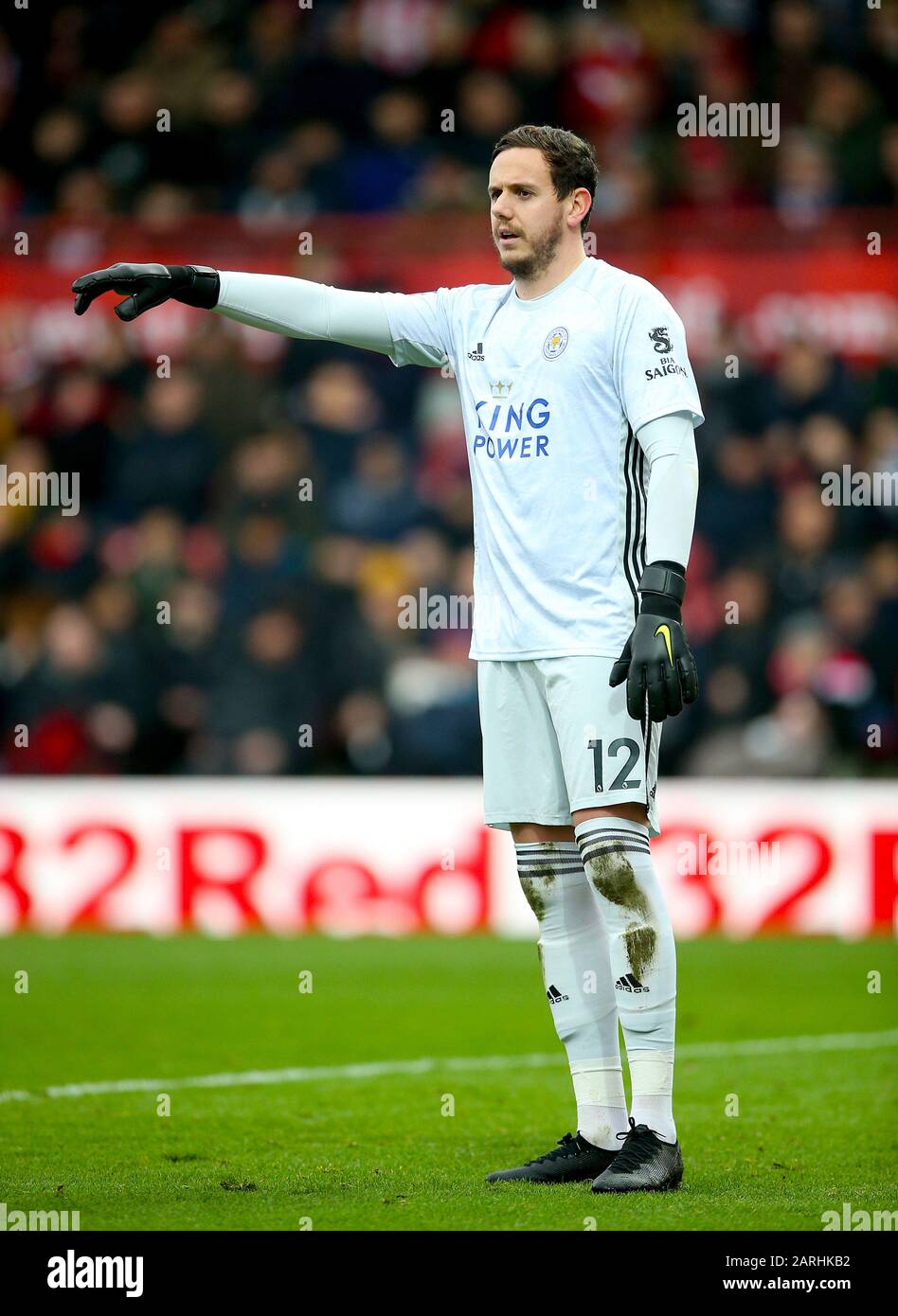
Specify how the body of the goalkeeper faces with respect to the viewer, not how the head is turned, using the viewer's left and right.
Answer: facing the viewer and to the left of the viewer

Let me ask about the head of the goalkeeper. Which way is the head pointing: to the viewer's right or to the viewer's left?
to the viewer's left
